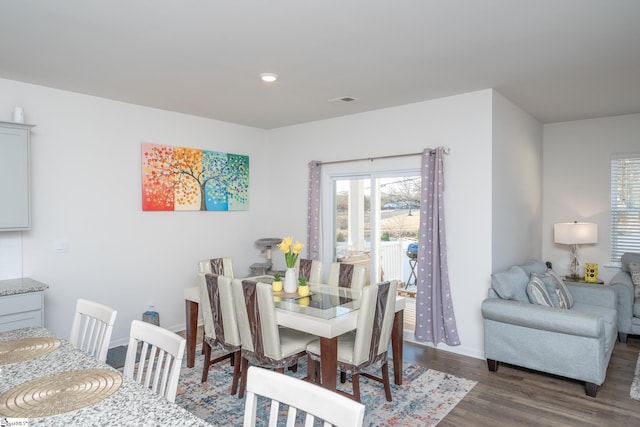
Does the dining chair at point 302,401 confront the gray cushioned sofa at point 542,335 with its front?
no

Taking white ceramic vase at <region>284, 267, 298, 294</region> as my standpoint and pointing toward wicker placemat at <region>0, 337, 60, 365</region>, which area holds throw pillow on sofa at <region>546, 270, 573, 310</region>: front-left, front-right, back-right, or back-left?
back-left

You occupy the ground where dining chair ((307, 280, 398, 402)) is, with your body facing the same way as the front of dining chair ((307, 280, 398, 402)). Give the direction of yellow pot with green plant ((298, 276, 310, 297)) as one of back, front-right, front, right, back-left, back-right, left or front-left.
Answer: front

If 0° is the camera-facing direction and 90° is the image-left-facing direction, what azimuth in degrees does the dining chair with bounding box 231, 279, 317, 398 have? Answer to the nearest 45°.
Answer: approximately 225°

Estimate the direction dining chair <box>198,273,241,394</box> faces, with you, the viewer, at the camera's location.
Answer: facing away from the viewer and to the right of the viewer

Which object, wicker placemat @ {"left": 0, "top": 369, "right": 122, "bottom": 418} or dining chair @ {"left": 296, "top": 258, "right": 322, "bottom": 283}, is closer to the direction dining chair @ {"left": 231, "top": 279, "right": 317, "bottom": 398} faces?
the dining chair

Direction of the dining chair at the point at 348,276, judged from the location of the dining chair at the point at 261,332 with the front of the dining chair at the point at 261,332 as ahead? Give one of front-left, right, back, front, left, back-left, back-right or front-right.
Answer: front

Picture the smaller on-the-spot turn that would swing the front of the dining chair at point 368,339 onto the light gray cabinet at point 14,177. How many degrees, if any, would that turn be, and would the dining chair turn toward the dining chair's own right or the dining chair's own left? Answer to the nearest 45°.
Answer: approximately 45° to the dining chair's own left

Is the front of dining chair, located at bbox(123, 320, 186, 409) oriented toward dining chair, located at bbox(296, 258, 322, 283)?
no
